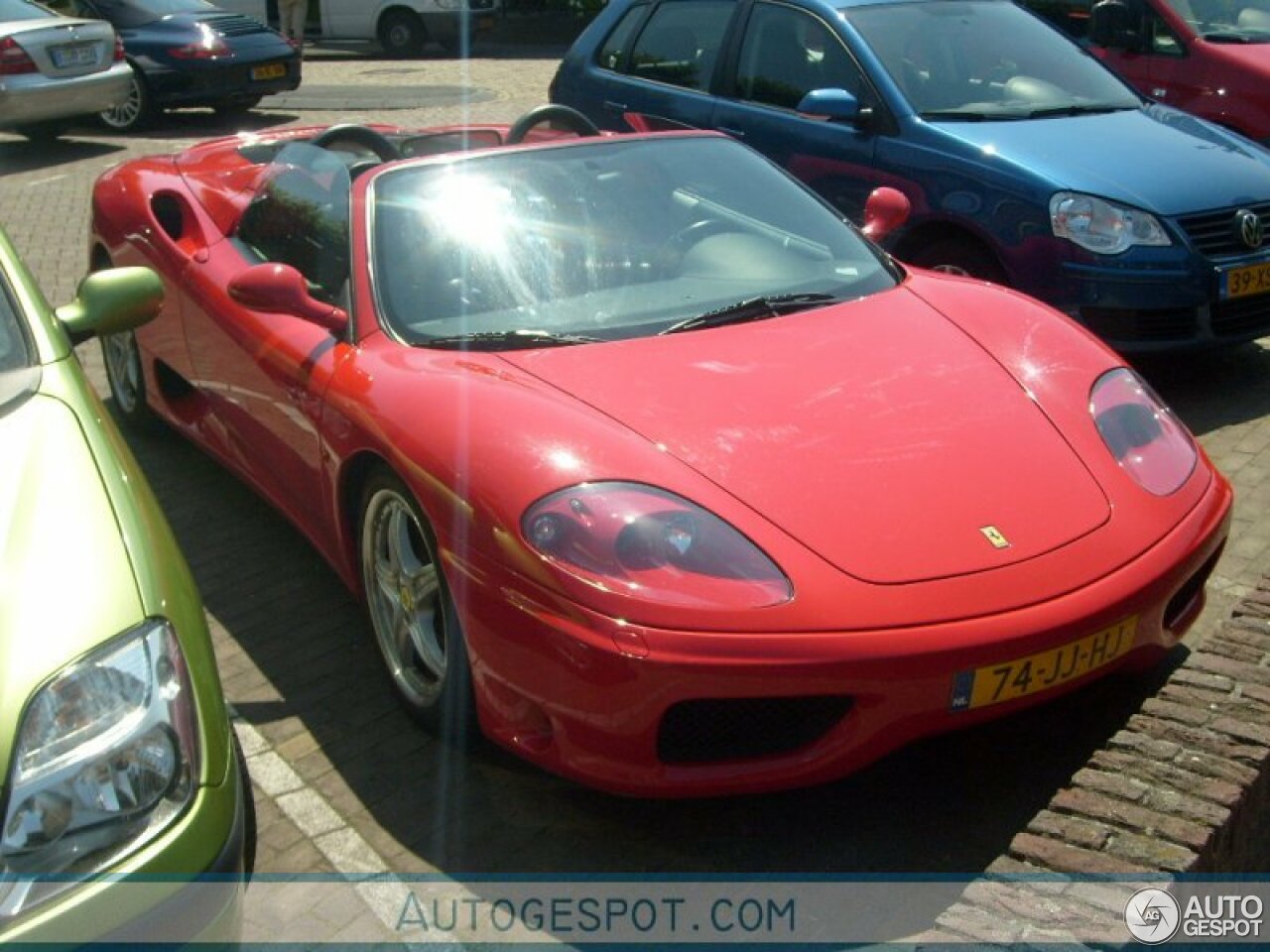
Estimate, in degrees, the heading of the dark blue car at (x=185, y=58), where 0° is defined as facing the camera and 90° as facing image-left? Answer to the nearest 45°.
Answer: approximately 135°

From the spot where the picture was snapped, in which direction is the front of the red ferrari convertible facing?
facing the viewer and to the right of the viewer

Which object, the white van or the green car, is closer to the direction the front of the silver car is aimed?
the white van

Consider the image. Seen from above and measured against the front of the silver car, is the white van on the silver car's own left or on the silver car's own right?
on the silver car's own right

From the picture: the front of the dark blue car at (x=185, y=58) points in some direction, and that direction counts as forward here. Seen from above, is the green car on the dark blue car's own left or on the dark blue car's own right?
on the dark blue car's own left

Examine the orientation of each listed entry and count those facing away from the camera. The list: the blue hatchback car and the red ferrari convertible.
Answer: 0

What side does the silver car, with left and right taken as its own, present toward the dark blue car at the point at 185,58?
right

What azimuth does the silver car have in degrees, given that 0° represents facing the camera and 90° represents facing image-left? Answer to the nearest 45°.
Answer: approximately 135°

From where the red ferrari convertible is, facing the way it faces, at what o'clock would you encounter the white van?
The white van is roughly at 7 o'clock from the red ferrari convertible.

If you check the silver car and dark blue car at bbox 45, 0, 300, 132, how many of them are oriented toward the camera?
0
